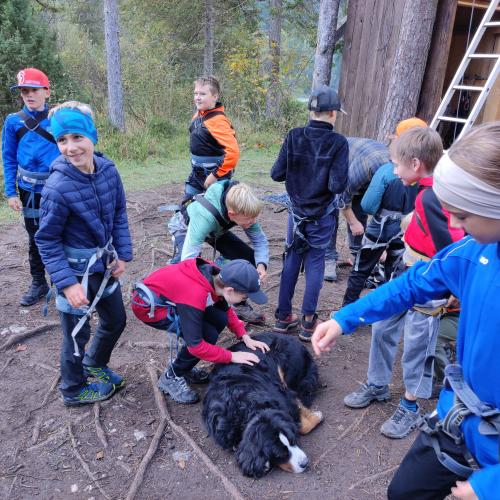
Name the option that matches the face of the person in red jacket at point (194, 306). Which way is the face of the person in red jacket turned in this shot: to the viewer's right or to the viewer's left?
to the viewer's right

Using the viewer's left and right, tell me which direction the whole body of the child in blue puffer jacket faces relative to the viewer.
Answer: facing the viewer and to the right of the viewer

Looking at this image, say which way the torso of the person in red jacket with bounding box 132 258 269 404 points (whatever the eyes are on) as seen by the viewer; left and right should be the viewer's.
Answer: facing to the right of the viewer

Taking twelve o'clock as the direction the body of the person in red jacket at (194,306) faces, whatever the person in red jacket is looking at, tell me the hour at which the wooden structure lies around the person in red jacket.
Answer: The wooden structure is roughly at 10 o'clock from the person in red jacket.

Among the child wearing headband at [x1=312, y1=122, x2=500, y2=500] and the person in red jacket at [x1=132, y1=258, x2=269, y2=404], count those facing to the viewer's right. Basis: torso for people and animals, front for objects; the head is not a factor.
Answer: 1

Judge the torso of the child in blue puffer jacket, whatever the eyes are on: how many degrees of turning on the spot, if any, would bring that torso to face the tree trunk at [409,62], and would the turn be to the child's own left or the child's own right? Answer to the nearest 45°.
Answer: approximately 90° to the child's own left

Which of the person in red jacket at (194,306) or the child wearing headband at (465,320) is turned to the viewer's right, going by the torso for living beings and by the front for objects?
the person in red jacket

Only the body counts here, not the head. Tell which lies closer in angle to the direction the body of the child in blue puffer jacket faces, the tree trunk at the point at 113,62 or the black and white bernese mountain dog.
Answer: the black and white bernese mountain dog

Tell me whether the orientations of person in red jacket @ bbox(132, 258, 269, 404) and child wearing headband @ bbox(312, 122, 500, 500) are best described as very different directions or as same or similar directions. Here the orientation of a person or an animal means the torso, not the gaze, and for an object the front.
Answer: very different directions

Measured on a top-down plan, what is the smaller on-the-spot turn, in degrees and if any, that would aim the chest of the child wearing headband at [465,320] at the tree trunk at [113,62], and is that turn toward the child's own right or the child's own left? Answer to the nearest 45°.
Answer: approximately 90° to the child's own right
